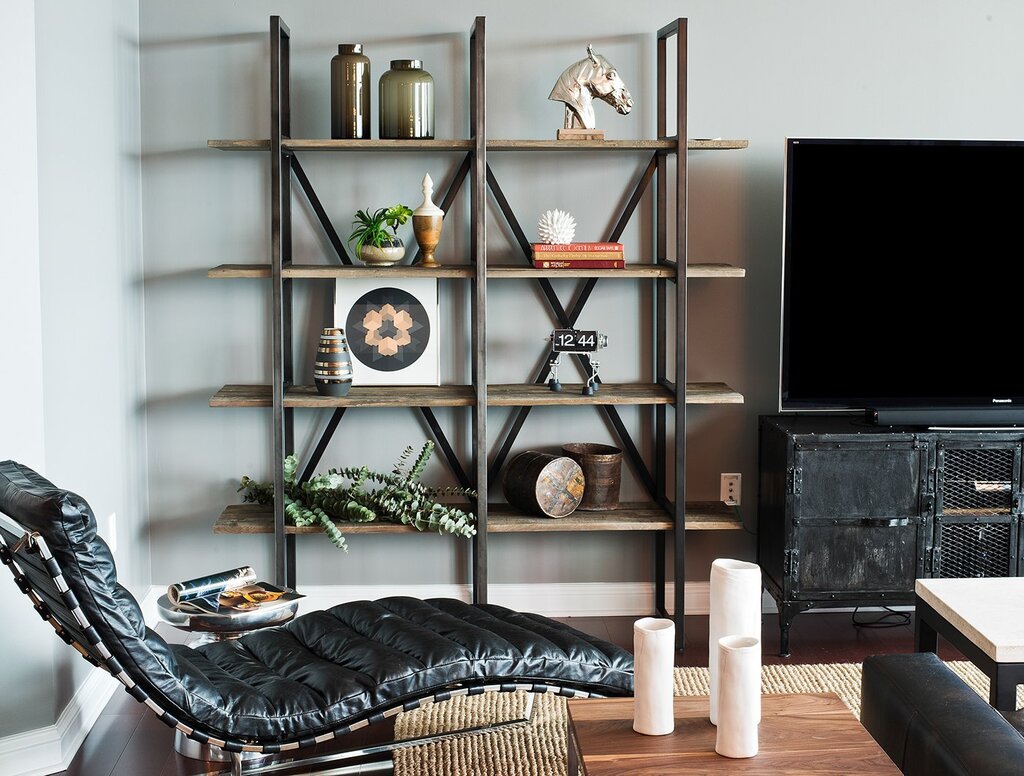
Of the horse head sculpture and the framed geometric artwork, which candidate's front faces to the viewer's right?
the horse head sculpture

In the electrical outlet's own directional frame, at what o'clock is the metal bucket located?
The metal bucket is roughly at 2 o'clock from the electrical outlet.

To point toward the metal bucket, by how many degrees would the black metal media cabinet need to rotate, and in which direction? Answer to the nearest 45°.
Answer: approximately 90° to its right

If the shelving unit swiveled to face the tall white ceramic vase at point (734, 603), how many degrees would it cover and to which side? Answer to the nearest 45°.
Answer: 0° — it already faces it

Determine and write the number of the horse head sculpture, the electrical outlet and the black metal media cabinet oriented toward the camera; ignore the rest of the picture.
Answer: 2

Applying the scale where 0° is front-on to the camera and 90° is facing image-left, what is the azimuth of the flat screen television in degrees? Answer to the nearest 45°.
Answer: approximately 0°

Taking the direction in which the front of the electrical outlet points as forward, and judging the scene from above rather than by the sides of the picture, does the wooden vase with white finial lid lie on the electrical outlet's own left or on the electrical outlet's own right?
on the electrical outlet's own right

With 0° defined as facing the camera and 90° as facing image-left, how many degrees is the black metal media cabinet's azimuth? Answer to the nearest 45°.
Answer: approximately 0°
